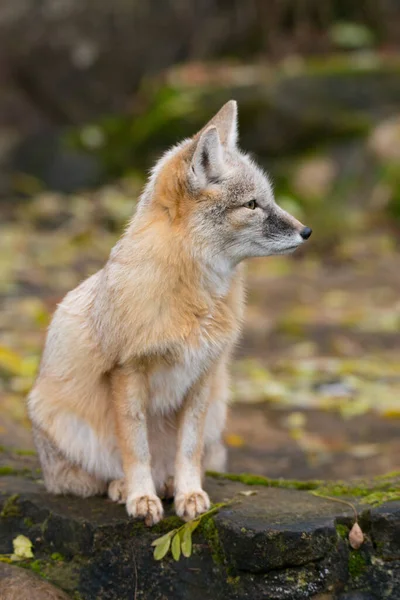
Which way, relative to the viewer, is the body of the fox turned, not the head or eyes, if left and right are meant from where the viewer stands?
facing the viewer and to the right of the viewer

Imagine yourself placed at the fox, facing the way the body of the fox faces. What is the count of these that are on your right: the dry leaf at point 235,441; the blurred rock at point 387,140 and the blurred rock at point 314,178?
0

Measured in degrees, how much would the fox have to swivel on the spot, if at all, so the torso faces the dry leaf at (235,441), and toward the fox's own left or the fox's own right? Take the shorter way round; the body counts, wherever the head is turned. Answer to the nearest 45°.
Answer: approximately 135° to the fox's own left

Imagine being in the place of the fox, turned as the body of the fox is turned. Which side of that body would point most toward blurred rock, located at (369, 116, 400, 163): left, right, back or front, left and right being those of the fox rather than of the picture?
left
